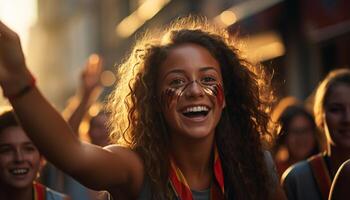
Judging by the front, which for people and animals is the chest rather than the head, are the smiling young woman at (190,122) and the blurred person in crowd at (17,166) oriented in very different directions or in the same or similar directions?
same or similar directions

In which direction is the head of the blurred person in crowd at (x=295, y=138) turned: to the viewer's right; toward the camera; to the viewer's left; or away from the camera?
toward the camera

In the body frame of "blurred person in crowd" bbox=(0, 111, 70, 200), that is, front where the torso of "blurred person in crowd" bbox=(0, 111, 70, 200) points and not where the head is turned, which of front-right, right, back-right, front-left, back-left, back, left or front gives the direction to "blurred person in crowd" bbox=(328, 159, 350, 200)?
front-left

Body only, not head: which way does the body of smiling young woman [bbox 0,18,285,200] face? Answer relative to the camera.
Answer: toward the camera

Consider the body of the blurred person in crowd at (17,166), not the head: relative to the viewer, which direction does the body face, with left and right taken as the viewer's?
facing the viewer

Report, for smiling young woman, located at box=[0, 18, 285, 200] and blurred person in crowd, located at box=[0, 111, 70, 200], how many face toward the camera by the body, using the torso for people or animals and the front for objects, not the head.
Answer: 2

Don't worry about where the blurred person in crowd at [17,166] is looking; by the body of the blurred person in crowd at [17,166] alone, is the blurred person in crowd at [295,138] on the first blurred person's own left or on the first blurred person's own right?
on the first blurred person's own left

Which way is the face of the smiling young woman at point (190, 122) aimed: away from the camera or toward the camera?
toward the camera

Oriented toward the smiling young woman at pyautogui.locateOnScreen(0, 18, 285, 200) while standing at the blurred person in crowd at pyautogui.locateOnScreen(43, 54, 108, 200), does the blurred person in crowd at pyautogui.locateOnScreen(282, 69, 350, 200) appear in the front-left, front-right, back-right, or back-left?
front-left

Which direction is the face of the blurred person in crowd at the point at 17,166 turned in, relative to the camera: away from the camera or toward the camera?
toward the camera
